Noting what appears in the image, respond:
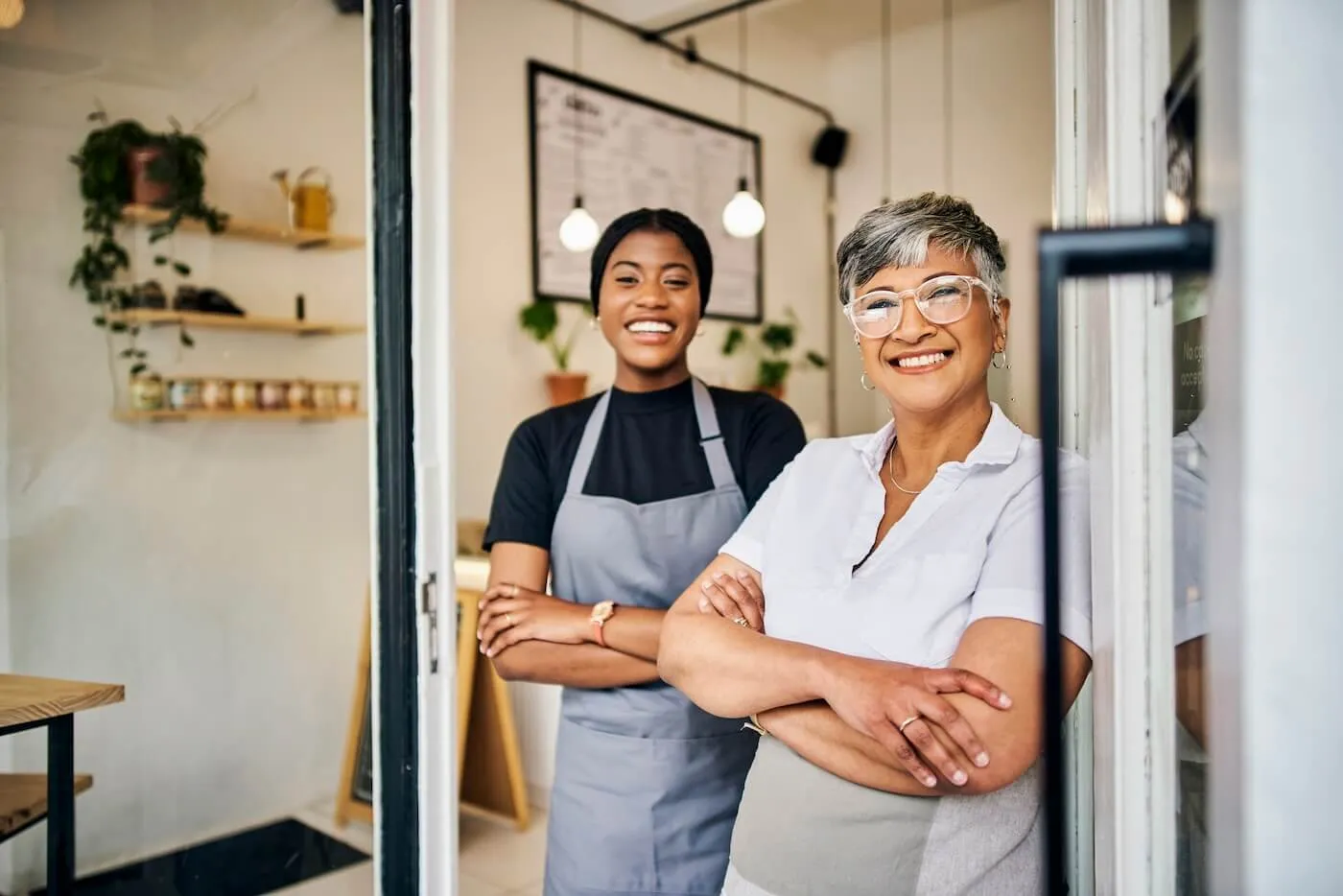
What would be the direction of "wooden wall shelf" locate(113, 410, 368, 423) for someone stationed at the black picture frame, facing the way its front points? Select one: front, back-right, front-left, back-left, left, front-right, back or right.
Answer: right

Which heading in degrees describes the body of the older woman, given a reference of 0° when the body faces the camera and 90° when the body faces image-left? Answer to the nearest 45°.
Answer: approximately 45°

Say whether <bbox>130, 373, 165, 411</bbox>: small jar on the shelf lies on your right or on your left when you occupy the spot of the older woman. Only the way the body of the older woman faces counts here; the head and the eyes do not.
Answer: on your right

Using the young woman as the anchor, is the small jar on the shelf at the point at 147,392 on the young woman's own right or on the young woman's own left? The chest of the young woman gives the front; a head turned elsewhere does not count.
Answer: on the young woman's own right

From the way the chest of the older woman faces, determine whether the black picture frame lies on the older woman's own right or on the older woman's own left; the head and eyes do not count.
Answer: on the older woman's own right

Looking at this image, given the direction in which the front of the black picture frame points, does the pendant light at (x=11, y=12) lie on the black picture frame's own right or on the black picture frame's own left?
on the black picture frame's own right

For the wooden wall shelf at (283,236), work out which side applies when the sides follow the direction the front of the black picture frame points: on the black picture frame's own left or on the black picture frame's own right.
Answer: on the black picture frame's own right

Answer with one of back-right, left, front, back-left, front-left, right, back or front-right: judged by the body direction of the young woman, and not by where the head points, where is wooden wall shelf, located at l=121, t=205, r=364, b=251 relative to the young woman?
back-right

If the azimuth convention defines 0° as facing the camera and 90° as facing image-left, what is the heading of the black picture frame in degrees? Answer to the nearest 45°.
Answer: approximately 315°

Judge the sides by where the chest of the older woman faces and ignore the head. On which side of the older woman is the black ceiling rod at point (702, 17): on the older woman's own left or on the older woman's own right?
on the older woman's own right
